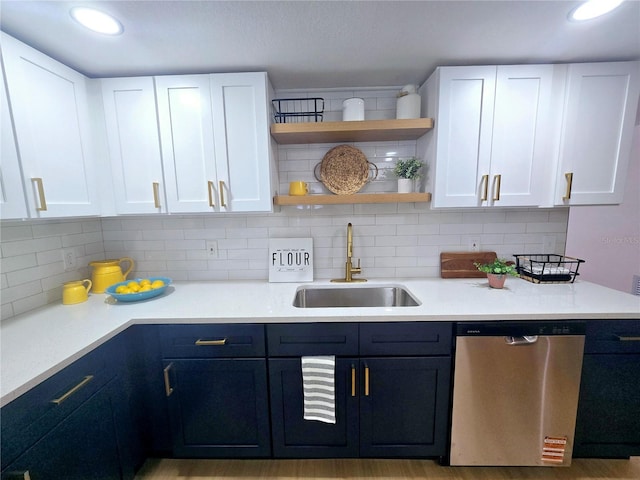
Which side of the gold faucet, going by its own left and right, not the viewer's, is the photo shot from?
front

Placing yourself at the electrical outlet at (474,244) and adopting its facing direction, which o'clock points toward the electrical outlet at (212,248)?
the electrical outlet at (212,248) is roughly at 2 o'clock from the electrical outlet at (474,244).

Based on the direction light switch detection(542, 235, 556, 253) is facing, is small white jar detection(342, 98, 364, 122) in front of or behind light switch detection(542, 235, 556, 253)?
in front

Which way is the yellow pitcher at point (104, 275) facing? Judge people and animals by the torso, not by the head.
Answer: to the viewer's left

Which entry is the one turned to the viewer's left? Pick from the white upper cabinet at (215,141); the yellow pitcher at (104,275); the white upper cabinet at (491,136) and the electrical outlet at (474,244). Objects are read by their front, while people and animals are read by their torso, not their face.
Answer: the yellow pitcher

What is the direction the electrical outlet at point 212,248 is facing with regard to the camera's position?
facing the viewer

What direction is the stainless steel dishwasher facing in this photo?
toward the camera

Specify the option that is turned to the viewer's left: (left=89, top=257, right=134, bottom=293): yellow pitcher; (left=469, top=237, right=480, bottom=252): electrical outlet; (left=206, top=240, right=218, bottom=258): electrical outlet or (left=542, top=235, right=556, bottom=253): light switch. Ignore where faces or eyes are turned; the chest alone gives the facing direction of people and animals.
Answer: the yellow pitcher

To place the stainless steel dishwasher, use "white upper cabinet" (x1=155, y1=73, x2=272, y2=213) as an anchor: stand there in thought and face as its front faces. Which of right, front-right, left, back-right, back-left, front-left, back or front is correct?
front-left
